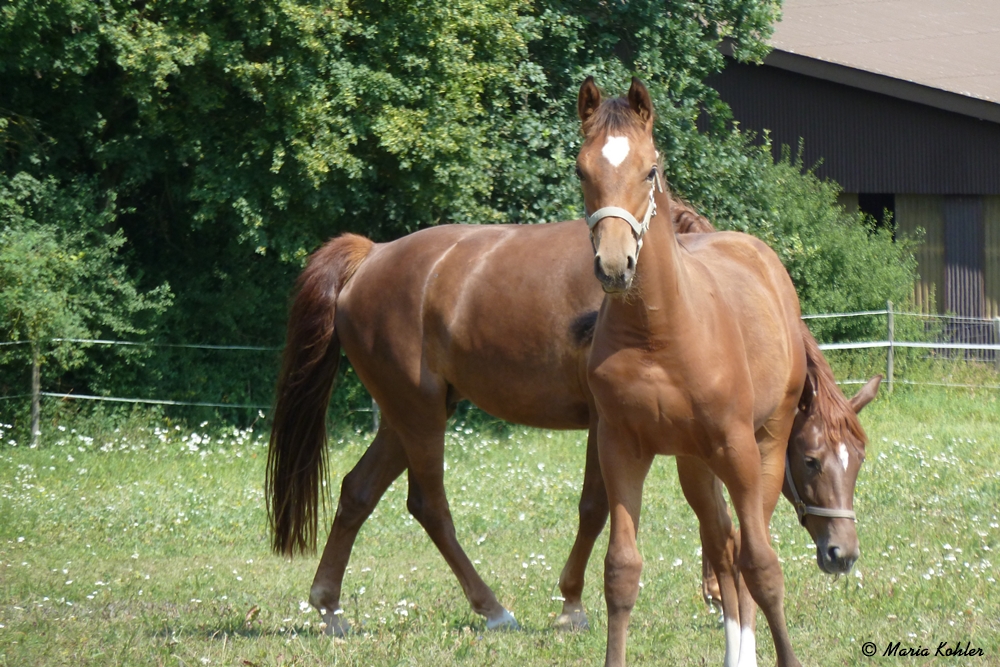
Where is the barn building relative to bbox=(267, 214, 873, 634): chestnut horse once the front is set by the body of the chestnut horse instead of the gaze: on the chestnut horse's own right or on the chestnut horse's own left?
on the chestnut horse's own left

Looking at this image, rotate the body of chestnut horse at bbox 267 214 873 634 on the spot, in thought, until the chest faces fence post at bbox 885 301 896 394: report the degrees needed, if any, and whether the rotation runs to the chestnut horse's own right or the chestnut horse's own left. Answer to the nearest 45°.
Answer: approximately 45° to the chestnut horse's own left

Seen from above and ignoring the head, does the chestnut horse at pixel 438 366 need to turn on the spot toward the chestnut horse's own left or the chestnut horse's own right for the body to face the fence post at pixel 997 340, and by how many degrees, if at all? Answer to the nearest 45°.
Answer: approximately 45° to the chestnut horse's own left

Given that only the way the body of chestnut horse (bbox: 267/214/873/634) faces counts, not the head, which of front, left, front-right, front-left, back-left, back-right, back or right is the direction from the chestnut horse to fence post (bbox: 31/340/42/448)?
back-left

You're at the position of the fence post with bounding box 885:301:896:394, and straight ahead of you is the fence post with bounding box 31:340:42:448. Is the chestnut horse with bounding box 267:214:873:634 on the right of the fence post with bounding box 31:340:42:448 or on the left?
left

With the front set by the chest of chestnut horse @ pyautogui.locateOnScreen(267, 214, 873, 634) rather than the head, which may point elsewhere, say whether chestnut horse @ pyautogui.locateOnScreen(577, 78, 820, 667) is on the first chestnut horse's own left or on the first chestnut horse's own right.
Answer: on the first chestnut horse's own right

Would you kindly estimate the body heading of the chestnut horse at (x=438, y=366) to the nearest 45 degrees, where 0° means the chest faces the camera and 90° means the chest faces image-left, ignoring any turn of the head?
approximately 270°

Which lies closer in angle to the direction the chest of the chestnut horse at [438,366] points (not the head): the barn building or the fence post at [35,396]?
the barn building
